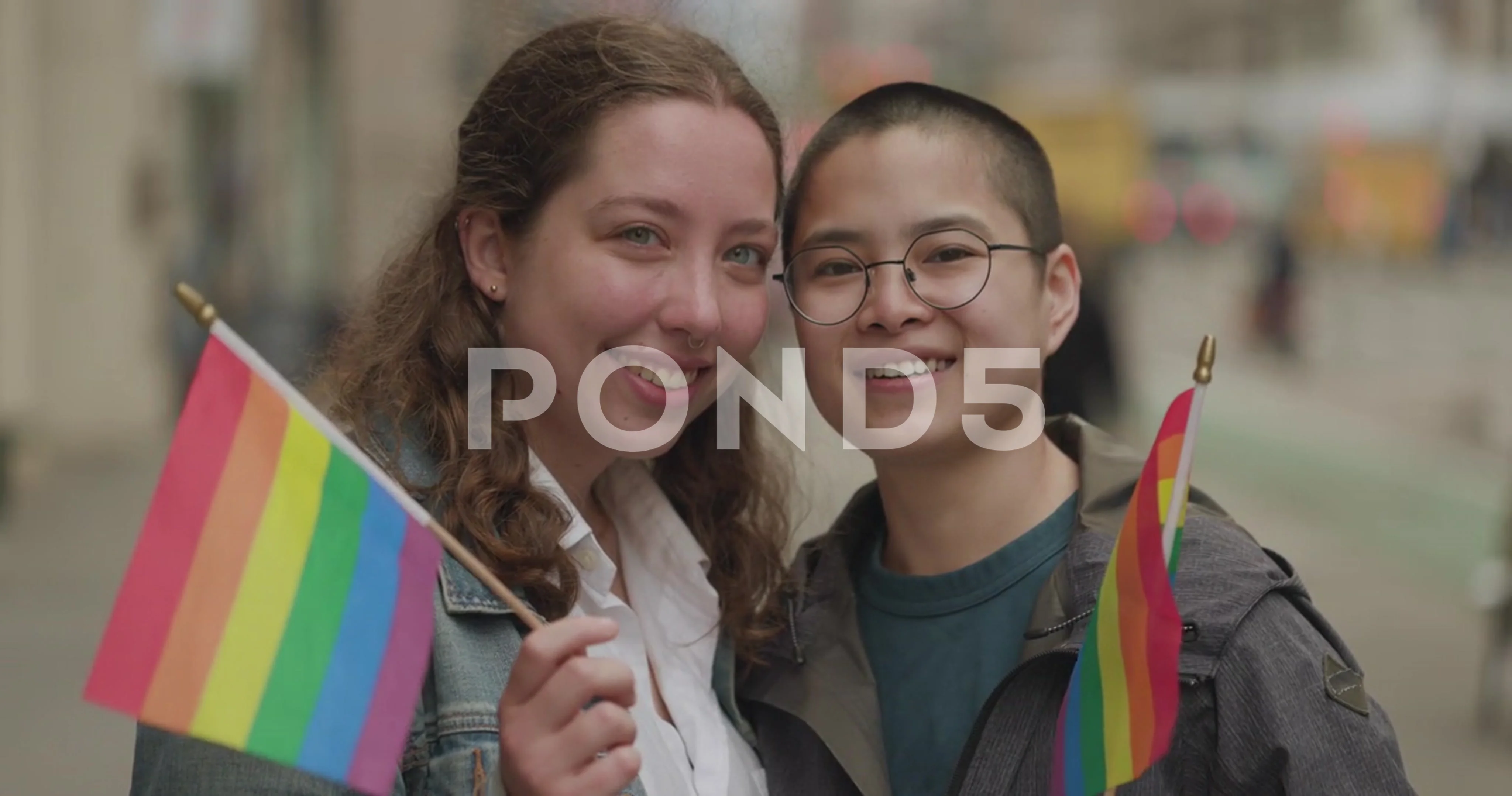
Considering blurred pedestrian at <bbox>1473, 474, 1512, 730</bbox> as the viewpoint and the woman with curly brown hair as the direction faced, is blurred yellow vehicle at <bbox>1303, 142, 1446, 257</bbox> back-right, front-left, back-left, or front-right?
back-right

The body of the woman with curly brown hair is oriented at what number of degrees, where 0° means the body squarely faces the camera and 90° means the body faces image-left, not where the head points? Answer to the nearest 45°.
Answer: approximately 315°

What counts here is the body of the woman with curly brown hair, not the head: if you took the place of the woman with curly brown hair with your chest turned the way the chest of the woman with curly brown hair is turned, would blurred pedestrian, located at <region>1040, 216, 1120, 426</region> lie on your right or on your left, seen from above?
on your left

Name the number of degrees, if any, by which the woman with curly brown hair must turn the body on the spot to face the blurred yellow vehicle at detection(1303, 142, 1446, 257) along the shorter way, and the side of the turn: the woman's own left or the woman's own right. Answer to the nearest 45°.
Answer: approximately 90° to the woman's own left

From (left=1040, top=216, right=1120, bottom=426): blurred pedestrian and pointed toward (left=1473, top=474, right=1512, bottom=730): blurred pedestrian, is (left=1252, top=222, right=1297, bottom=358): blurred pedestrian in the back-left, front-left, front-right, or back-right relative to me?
back-left
